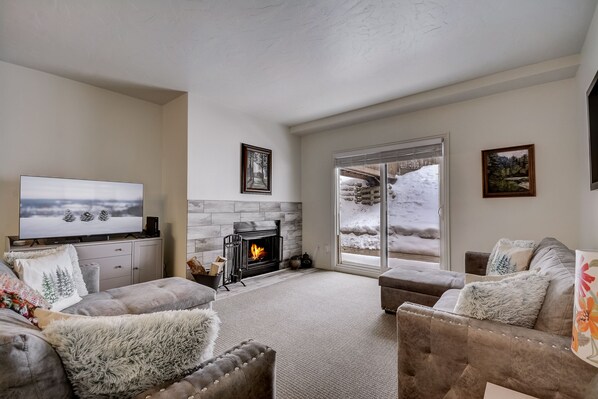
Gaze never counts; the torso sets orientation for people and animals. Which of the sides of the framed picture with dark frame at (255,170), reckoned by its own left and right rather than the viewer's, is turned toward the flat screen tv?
right

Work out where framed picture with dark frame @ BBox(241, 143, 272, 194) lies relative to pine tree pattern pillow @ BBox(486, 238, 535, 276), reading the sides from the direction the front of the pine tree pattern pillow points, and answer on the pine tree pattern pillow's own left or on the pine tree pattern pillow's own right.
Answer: on the pine tree pattern pillow's own right

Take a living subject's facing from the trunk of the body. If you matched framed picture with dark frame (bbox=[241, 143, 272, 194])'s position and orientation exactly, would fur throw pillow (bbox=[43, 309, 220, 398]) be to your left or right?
on your right

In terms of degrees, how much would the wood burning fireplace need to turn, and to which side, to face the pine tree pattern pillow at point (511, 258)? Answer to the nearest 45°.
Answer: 0° — it already faces it

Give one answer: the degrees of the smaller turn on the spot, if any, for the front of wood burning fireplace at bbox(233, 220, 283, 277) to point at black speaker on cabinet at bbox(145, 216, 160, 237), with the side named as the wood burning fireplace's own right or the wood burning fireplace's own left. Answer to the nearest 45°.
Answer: approximately 90° to the wood burning fireplace's own right

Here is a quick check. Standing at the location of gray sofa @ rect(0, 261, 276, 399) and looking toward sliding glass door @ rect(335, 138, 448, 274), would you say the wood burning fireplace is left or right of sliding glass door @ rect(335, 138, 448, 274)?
left

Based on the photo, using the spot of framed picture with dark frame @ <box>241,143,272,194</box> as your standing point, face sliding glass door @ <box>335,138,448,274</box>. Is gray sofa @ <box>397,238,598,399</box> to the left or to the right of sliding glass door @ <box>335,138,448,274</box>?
right

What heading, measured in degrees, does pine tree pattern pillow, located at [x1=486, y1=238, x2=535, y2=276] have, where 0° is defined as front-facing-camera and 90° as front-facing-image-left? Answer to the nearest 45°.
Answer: approximately 45°

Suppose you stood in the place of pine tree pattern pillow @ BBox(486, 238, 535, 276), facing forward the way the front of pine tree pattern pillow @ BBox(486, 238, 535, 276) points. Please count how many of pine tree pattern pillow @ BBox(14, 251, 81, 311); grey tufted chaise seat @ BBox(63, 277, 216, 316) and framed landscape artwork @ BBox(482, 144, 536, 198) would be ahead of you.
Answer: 2
